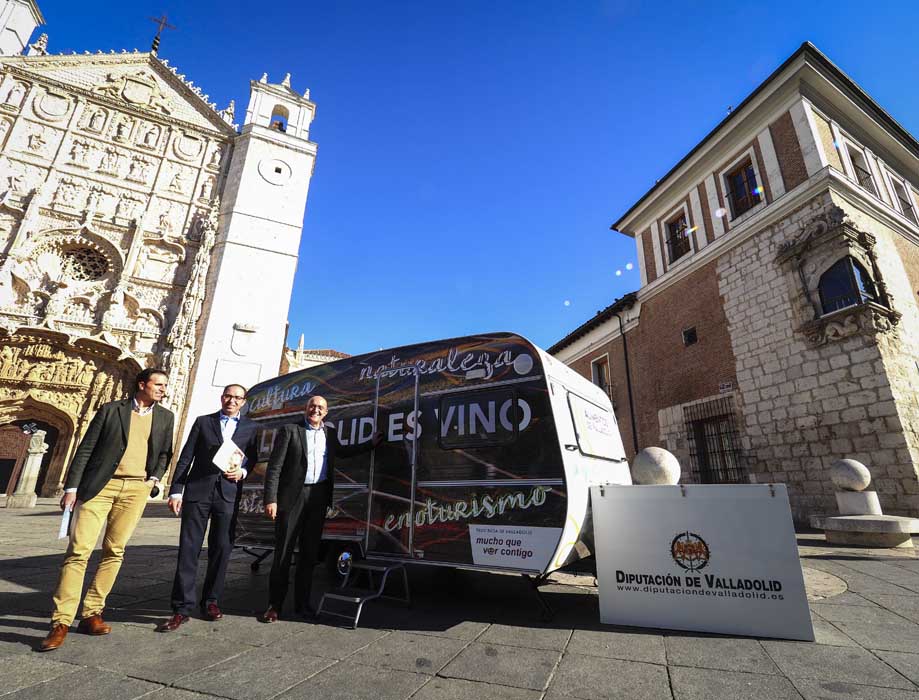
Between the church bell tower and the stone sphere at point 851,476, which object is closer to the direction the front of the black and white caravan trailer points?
the stone sphere

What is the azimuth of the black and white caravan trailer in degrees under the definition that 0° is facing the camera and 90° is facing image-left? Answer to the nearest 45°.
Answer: approximately 315°

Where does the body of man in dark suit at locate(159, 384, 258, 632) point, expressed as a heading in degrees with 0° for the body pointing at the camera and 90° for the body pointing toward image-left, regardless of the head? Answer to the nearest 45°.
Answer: approximately 0°

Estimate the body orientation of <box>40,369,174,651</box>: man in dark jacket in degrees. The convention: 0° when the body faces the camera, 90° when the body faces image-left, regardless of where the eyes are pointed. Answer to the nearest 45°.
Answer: approximately 315°

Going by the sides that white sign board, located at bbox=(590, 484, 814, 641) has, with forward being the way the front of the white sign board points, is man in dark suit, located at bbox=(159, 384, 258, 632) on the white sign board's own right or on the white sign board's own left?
on the white sign board's own right

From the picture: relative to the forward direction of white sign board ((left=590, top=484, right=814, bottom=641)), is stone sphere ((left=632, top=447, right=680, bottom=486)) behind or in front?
behind

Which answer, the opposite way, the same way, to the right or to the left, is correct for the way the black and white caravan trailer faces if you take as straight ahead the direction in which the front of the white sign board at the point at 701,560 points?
to the left

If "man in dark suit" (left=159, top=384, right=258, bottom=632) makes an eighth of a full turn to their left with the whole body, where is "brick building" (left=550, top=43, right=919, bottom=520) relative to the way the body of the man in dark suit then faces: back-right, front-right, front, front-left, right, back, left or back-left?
front-left

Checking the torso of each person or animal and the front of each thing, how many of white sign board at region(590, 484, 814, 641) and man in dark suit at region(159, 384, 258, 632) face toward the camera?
2

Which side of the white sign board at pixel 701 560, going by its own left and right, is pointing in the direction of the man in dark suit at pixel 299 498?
right

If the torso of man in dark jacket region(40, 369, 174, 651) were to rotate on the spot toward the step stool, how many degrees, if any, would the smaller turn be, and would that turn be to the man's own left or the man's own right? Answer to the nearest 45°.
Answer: approximately 45° to the man's own left

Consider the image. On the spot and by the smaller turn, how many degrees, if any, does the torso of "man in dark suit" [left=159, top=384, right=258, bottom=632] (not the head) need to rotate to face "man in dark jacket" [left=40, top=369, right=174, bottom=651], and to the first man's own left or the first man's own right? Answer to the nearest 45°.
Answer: approximately 90° to the first man's own right

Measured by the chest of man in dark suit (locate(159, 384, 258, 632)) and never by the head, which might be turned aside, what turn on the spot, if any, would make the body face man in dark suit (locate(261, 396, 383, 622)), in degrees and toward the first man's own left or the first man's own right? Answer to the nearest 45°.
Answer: approximately 90° to the first man's own left
